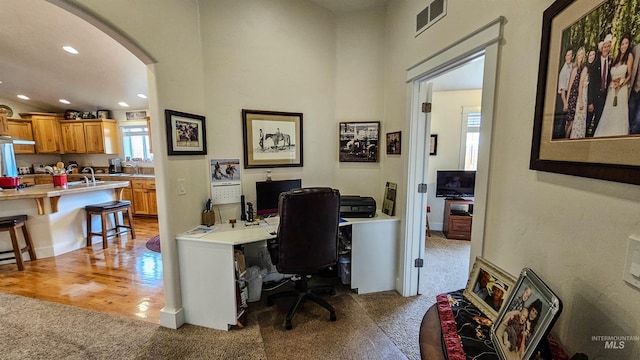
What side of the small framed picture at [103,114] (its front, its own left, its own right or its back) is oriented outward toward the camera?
front

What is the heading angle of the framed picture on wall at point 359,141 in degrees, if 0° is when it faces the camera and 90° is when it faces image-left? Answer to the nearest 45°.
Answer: approximately 0°

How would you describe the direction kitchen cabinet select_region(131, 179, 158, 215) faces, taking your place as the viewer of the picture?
facing the viewer

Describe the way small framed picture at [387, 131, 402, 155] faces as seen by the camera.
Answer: facing the viewer and to the left of the viewer

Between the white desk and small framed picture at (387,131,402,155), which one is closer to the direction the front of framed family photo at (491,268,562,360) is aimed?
the white desk

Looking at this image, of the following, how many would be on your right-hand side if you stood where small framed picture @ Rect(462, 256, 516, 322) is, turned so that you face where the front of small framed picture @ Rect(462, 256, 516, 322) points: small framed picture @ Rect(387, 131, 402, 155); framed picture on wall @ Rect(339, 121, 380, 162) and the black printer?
3

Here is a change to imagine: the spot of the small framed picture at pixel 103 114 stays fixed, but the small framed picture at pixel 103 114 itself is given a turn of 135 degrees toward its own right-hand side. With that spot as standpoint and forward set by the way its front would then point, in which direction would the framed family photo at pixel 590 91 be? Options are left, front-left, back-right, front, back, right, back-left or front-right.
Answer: back-left

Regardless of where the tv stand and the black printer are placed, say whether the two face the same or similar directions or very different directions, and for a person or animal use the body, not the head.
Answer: same or similar directions

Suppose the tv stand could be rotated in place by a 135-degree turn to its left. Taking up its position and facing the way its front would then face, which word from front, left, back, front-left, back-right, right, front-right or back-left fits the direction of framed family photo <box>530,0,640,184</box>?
back-right

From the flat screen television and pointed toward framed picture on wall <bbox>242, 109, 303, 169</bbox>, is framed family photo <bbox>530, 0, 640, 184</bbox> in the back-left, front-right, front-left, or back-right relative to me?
front-left

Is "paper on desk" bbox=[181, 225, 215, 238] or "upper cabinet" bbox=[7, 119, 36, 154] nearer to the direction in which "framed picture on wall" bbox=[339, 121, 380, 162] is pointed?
the paper on desk

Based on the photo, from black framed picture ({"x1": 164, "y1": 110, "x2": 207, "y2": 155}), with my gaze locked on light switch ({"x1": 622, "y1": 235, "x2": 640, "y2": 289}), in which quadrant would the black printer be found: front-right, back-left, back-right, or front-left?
front-left

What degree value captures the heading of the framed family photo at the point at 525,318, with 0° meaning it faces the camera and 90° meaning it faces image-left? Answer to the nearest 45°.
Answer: approximately 45°
